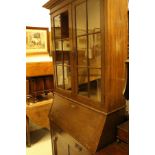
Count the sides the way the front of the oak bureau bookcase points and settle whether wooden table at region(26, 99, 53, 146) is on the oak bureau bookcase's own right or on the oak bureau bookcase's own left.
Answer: on the oak bureau bookcase's own right

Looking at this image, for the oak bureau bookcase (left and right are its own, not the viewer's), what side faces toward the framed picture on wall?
right

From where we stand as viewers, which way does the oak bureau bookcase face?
facing the viewer and to the left of the viewer

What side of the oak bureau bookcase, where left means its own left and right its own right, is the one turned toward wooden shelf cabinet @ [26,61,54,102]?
right
